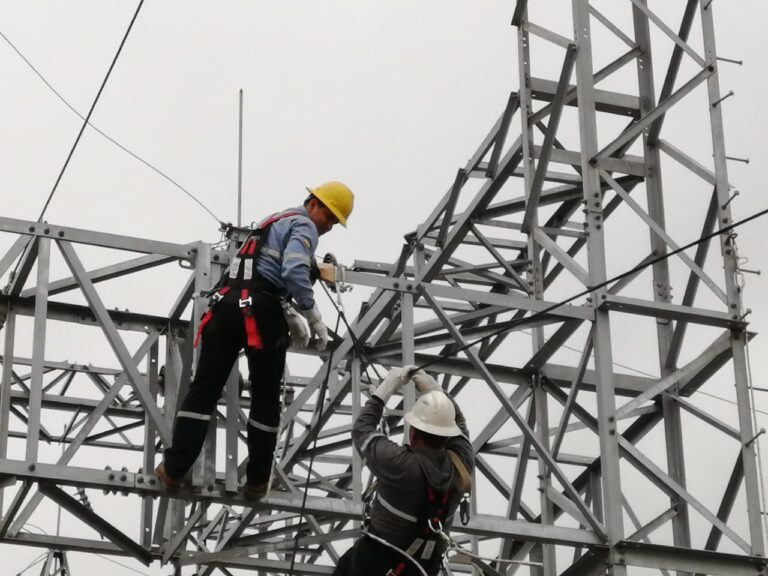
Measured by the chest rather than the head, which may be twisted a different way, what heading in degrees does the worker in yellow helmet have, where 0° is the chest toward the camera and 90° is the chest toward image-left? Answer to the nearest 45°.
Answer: approximately 225°

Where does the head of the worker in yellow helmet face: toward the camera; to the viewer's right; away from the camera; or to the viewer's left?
to the viewer's right

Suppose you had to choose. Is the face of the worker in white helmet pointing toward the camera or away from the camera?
away from the camera
